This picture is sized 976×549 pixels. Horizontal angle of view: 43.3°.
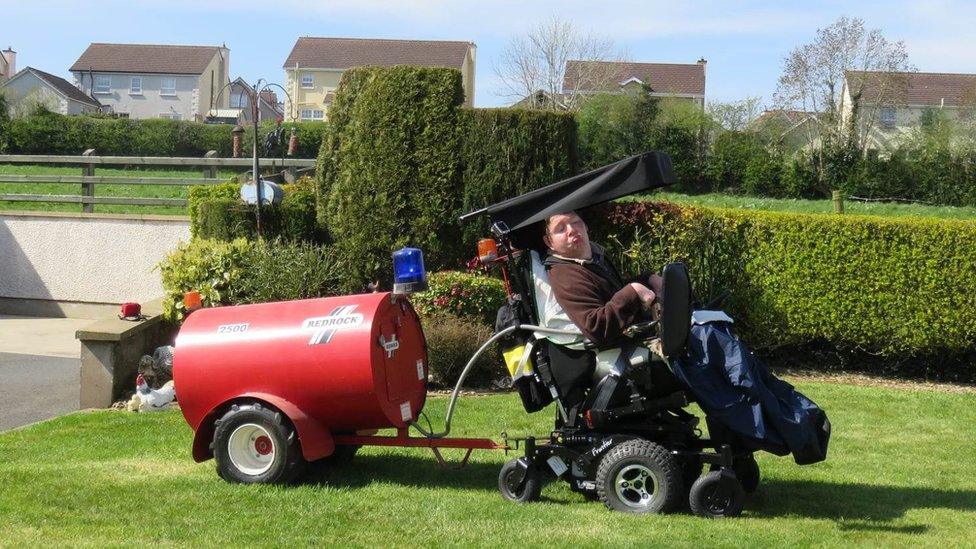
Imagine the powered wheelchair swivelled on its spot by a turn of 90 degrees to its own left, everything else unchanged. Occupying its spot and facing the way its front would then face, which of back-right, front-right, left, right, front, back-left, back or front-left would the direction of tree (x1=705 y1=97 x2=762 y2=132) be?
front

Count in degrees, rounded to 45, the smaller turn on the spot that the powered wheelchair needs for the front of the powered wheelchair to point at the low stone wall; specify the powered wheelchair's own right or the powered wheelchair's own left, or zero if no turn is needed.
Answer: approximately 135° to the powered wheelchair's own left

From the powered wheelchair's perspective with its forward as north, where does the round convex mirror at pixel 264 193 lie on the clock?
The round convex mirror is roughly at 8 o'clock from the powered wheelchair.

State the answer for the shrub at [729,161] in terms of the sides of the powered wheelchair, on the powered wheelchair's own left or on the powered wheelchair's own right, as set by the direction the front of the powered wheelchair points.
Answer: on the powered wheelchair's own left

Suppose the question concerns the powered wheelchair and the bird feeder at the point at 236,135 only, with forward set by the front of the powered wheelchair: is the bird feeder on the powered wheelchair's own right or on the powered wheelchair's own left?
on the powered wheelchair's own left

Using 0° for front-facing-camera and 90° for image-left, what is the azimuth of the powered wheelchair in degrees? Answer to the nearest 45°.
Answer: approximately 270°

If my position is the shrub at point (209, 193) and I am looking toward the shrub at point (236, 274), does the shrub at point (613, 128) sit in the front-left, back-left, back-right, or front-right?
back-left

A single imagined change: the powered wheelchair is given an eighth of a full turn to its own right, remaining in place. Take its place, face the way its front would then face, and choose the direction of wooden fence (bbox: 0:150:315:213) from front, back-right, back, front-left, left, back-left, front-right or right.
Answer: back

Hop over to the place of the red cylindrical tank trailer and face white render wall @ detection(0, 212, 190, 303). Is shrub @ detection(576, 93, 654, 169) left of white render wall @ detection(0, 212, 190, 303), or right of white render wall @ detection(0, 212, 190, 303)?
right

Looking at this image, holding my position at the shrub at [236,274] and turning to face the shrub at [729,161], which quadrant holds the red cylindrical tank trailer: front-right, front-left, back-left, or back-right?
back-right

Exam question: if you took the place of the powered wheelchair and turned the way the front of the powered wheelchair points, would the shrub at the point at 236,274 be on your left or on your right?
on your left

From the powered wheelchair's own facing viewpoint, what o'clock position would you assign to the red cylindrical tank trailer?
The red cylindrical tank trailer is roughly at 6 o'clock from the powered wheelchair.

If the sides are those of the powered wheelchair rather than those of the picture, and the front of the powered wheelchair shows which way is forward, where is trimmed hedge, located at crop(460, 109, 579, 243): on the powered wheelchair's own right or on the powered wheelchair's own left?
on the powered wheelchair's own left

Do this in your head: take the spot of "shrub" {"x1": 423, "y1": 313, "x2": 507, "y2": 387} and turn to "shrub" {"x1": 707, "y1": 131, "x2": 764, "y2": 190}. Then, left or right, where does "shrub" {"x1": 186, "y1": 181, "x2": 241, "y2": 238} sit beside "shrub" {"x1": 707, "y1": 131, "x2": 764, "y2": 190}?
left

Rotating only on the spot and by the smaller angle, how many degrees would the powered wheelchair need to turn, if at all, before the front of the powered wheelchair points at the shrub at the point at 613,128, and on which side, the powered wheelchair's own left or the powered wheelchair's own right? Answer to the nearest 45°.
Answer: approximately 90° to the powered wheelchair's own left

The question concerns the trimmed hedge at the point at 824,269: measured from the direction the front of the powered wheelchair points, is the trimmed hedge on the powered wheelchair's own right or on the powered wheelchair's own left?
on the powered wheelchair's own left
